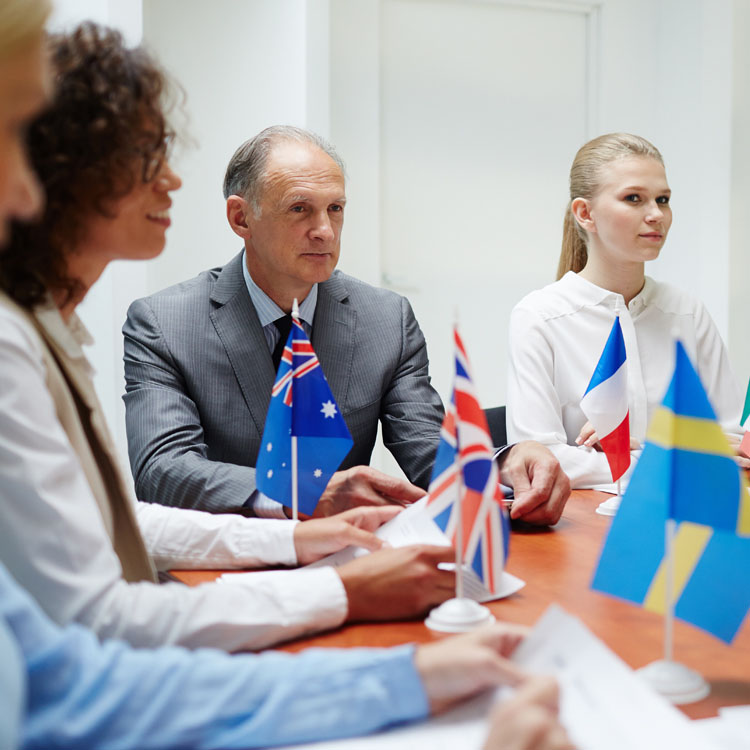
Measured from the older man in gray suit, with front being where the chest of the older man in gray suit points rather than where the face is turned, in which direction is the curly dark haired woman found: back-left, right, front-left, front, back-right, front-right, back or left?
front-right

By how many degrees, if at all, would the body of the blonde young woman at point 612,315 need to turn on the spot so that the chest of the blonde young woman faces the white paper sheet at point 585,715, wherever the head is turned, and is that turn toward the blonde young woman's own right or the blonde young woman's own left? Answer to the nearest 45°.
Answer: approximately 45° to the blonde young woman's own right

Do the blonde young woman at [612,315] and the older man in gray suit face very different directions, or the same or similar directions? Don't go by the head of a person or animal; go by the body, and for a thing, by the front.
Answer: same or similar directions

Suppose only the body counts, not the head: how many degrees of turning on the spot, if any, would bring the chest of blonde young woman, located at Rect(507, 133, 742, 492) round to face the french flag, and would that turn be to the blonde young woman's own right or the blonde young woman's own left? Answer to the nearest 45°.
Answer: approximately 45° to the blonde young woman's own right

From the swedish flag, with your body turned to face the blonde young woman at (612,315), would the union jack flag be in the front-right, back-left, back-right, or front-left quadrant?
front-left

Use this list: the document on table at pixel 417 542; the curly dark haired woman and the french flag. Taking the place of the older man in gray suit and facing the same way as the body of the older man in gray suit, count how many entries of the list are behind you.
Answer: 0

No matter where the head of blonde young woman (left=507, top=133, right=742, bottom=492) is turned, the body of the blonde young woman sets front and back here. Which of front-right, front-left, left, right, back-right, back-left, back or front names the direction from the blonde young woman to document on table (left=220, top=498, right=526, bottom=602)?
front-right

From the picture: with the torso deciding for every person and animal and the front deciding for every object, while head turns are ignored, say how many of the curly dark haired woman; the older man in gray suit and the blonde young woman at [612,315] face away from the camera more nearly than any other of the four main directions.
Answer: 0

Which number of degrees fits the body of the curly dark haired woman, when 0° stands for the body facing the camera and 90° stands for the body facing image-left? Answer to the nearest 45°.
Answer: approximately 270°

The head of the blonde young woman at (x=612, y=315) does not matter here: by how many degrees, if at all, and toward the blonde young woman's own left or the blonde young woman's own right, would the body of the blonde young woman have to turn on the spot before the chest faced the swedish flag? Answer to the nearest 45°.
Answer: approximately 45° to the blonde young woman's own right

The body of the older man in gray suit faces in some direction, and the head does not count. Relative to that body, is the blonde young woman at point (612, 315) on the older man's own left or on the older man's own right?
on the older man's own left

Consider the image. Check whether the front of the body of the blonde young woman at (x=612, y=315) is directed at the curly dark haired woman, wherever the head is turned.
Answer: no

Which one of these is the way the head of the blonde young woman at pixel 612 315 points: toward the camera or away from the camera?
toward the camera

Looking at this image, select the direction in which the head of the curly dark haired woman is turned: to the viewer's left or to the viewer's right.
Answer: to the viewer's right

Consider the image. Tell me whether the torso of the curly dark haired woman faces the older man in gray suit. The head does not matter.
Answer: no
